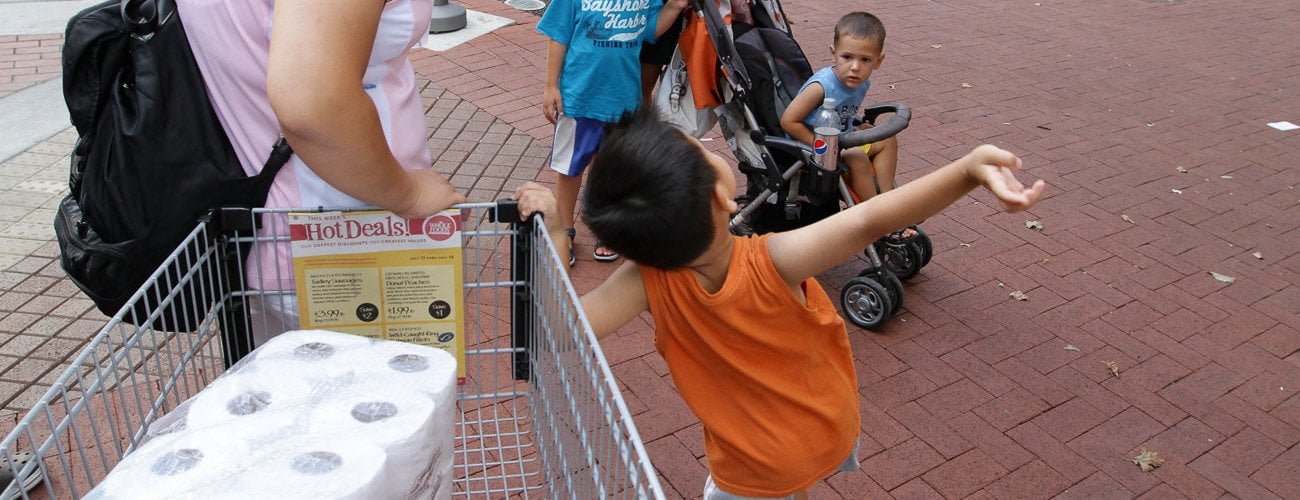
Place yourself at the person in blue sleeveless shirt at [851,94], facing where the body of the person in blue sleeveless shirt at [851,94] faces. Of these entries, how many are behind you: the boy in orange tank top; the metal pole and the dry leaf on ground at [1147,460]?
1

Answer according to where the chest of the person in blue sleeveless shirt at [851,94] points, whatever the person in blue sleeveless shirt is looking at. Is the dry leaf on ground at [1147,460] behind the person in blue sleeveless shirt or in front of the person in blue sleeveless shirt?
in front

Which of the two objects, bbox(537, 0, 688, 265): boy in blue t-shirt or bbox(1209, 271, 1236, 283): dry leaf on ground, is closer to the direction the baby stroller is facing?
the dry leaf on ground

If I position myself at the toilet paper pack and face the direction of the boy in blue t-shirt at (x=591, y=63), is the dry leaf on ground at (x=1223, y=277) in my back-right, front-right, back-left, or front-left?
front-right

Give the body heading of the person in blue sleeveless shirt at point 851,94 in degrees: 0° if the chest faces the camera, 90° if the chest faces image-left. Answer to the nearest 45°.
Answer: approximately 315°

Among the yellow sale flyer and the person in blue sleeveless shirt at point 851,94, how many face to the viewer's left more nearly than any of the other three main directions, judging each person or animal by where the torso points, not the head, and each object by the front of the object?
0

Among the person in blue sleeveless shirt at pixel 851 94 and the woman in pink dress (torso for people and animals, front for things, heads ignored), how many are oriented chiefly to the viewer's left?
0

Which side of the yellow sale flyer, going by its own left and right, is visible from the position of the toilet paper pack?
front

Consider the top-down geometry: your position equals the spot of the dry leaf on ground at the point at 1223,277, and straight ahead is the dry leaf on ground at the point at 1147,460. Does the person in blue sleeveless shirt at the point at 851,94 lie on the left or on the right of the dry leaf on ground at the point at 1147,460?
right

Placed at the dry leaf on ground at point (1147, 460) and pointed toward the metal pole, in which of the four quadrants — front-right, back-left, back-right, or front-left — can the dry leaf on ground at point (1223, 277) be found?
front-right

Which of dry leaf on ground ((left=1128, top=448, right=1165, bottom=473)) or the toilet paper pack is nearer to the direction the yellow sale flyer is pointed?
the toilet paper pack

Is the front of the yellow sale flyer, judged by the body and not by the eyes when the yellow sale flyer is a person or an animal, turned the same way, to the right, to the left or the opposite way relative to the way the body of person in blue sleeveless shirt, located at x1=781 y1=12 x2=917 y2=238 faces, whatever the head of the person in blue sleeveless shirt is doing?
the same way

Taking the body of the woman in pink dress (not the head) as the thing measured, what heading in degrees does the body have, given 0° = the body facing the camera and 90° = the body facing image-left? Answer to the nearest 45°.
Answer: approximately 270°

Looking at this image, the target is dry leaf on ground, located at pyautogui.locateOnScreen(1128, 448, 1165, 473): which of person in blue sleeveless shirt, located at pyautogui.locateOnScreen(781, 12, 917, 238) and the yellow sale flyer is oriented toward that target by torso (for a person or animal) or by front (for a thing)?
the person in blue sleeveless shirt

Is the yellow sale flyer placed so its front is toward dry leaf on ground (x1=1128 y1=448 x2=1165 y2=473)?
no

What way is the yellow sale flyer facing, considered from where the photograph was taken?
facing the viewer

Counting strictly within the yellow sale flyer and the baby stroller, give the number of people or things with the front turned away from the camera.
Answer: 0

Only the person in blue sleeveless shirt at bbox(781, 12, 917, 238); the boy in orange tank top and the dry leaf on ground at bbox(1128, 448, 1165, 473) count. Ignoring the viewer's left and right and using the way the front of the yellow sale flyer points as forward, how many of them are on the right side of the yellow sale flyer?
0
